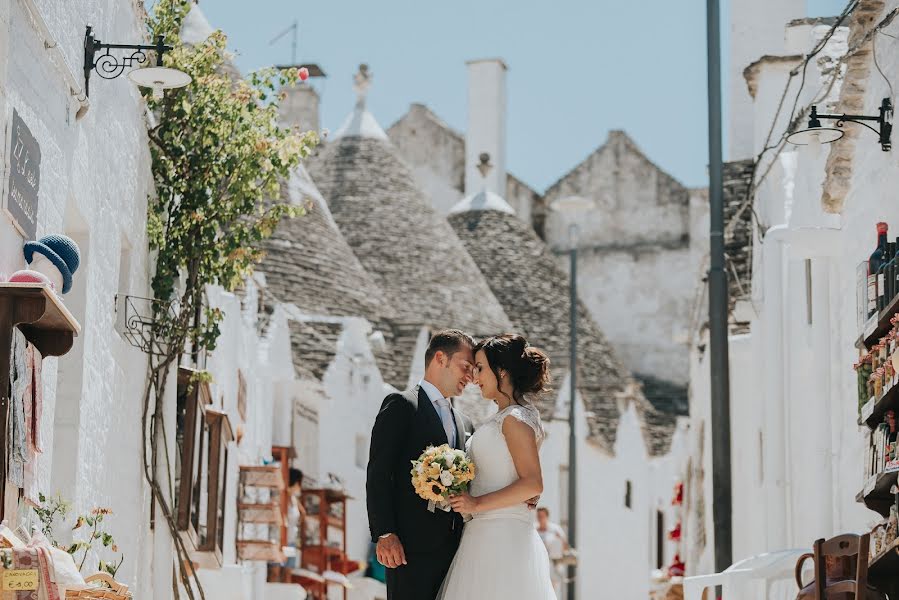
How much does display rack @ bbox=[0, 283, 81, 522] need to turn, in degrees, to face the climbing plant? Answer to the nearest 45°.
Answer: approximately 90° to its left

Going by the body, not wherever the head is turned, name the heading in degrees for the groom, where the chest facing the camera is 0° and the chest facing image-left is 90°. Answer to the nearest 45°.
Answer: approximately 315°

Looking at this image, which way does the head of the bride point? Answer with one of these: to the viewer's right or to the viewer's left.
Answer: to the viewer's left

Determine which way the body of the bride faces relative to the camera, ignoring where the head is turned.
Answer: to the viewer's left

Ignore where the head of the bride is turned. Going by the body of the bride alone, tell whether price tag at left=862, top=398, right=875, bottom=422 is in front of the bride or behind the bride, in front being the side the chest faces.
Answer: behind

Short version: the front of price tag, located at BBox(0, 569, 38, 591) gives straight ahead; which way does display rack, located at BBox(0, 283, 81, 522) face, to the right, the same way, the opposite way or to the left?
to the left

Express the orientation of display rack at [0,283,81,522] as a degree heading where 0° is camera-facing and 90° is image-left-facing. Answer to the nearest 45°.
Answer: approximately 270°
